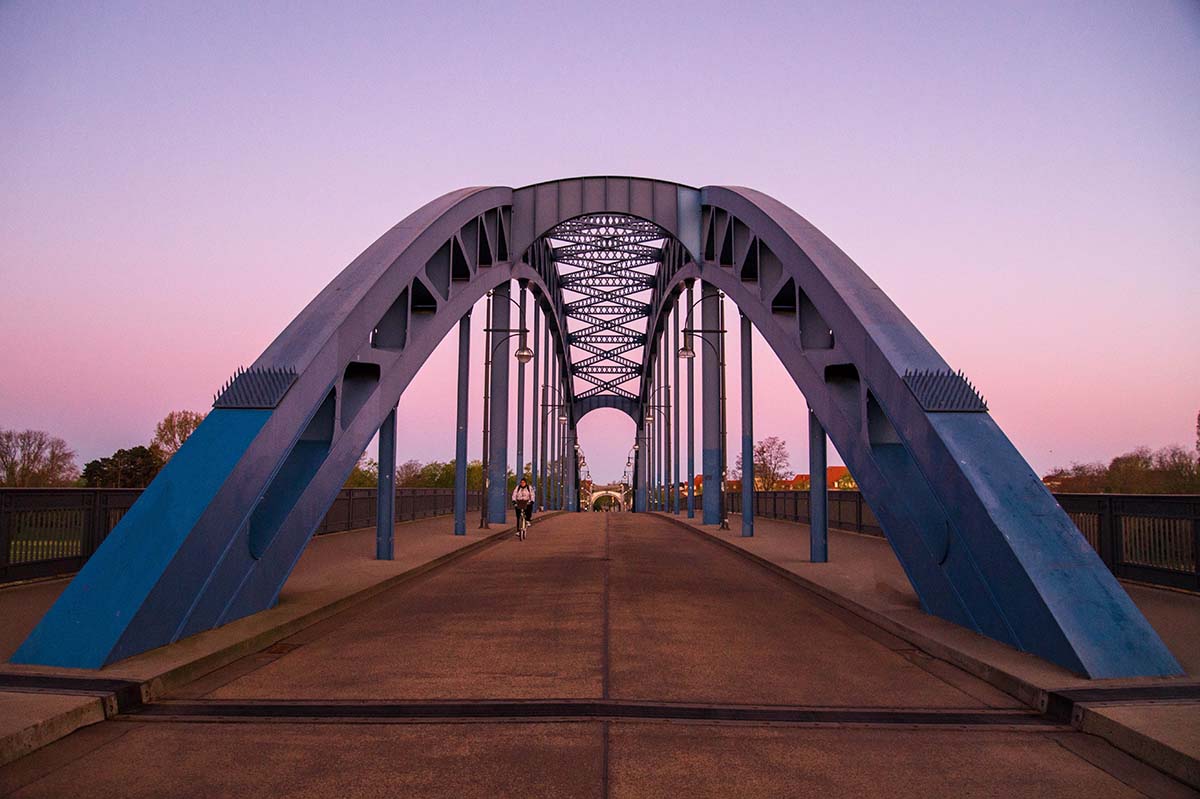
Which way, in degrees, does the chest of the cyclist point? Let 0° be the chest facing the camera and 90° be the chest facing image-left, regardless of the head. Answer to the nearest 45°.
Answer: approximately 0°
